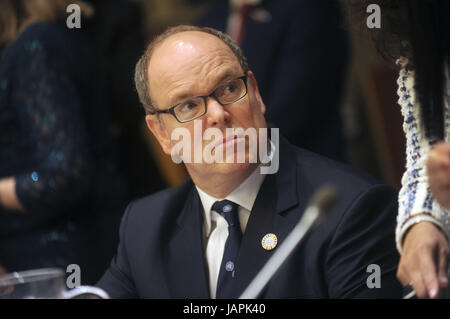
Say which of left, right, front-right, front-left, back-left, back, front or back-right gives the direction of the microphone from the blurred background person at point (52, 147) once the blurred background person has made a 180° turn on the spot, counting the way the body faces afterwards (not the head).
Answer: front-right

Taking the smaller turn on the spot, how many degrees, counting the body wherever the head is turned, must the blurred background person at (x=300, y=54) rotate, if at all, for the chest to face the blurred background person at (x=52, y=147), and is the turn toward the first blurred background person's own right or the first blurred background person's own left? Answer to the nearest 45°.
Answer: approximately 45° to the first blurred background person's own right

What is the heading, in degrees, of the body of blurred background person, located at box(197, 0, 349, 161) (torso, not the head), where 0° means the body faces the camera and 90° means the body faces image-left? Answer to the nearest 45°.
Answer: approximately 45°

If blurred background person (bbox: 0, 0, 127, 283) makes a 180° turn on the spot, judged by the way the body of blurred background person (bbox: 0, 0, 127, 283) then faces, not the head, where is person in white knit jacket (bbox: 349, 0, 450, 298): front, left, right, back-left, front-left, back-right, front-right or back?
front-right
